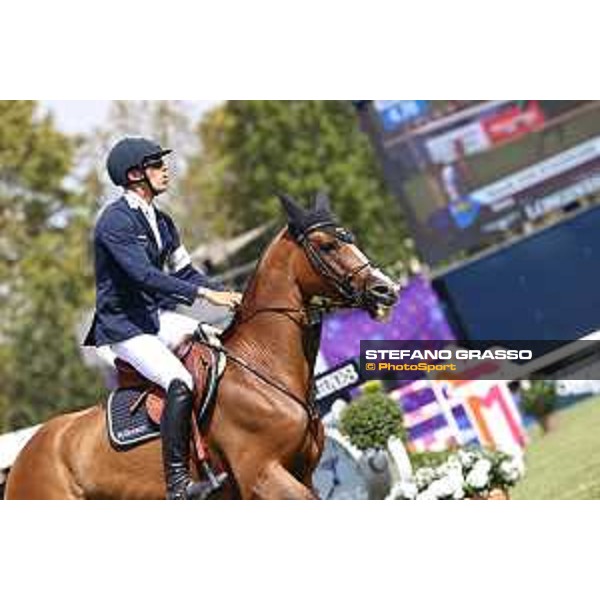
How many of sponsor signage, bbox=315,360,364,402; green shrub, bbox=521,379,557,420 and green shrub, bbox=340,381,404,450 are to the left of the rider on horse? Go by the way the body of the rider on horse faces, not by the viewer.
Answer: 3

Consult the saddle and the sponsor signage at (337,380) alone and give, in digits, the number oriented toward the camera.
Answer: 1

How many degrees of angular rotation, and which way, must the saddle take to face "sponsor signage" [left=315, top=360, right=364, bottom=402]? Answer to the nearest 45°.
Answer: approximately 45° to its left

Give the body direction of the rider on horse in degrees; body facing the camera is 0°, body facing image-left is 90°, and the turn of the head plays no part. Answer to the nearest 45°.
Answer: approximately 315°

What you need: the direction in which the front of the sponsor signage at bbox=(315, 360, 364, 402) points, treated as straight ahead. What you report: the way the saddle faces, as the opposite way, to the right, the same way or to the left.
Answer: to the left

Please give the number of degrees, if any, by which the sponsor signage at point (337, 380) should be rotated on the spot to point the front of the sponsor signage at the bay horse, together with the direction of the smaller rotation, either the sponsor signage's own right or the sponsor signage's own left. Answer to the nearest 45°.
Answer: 0° — it already faces it

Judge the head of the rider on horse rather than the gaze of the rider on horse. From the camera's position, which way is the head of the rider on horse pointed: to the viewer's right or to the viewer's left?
to the viewer's right

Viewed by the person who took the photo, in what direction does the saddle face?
facing to the right of the viewer

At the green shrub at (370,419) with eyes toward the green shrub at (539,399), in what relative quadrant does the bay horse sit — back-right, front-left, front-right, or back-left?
back-right

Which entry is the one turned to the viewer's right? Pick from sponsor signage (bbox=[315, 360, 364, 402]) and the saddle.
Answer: the saddle

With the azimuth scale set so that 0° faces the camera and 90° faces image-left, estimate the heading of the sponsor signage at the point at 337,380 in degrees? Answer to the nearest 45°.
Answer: approximately 0°
